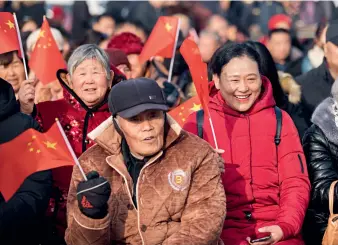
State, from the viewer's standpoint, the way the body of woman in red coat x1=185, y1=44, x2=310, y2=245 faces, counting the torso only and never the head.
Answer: toward the camera

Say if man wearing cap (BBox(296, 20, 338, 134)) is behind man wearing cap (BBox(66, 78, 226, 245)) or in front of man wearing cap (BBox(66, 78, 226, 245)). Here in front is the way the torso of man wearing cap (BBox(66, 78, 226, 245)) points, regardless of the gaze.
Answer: behind

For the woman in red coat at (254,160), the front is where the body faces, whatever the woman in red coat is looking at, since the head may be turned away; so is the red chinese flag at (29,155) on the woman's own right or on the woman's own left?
on the woman's own right

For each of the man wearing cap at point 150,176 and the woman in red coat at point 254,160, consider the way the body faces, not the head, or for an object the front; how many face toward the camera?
2

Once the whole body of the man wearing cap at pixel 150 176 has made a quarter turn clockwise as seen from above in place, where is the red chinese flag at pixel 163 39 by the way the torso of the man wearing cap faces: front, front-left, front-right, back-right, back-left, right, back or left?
right

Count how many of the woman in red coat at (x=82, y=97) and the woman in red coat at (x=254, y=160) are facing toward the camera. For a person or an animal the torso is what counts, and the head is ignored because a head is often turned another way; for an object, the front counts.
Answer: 2

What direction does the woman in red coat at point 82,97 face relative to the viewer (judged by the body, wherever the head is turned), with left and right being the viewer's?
facing the viewer

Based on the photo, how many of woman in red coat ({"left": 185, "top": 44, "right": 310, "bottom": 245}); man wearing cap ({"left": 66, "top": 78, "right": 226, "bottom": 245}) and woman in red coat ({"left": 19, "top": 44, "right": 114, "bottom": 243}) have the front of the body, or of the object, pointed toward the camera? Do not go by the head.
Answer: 3

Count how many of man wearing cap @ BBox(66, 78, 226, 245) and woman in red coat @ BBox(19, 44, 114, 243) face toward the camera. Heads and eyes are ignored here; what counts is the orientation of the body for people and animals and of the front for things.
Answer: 2
